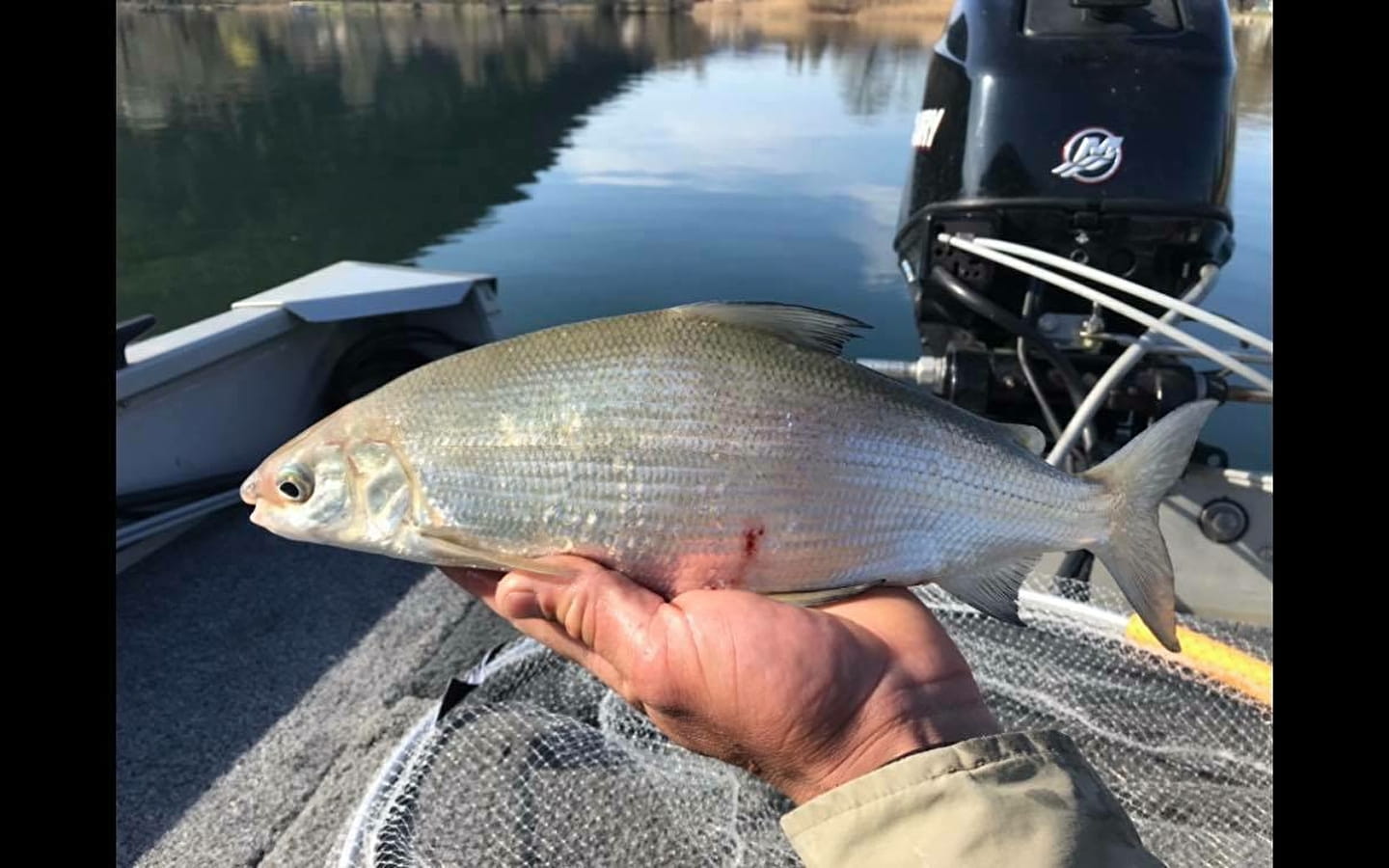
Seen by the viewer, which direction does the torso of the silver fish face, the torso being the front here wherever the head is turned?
to the viewer's left

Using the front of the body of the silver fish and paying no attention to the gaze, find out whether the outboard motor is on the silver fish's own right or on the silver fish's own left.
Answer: on the silver fish's own right

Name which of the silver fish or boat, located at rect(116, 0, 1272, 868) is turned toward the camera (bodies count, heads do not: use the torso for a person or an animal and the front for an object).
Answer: the boat

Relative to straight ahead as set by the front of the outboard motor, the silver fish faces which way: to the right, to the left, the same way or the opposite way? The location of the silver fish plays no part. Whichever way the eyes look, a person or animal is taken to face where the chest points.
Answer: to the right

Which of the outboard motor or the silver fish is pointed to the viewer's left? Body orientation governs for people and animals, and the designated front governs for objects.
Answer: the silver fish

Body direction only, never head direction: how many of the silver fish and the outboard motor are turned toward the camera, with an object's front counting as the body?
1

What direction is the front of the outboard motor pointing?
toward the camera

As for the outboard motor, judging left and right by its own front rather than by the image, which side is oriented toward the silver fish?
front
